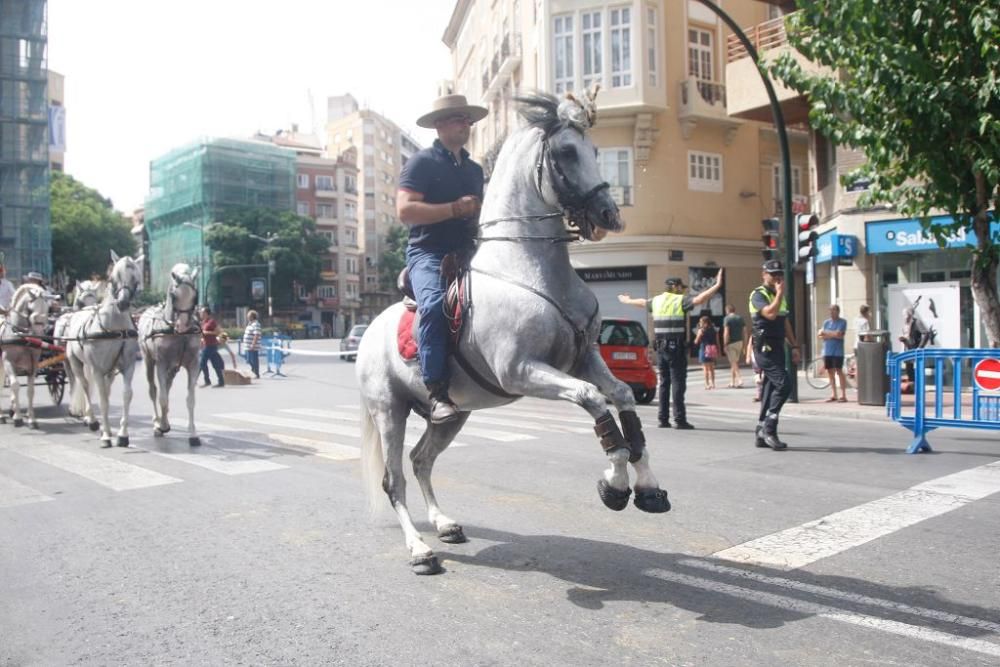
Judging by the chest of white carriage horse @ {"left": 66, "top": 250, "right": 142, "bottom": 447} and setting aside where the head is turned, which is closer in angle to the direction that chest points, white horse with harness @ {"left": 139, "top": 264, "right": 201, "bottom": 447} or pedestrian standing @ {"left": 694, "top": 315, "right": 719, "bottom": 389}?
the white horse with harness

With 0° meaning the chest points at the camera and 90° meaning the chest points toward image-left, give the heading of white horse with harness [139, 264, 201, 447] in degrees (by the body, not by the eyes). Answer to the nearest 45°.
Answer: approximately 0°

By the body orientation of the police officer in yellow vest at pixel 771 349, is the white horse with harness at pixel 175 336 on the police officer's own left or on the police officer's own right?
on the police officer's own right

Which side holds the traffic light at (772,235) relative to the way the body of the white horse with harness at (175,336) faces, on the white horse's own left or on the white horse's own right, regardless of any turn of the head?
on the white horse's own left

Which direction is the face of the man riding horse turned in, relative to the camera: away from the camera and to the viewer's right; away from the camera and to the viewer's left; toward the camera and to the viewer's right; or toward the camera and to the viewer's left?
toward the camera and to the viewer's right

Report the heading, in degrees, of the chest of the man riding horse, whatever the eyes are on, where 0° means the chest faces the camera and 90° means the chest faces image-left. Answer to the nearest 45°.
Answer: approximately 315°

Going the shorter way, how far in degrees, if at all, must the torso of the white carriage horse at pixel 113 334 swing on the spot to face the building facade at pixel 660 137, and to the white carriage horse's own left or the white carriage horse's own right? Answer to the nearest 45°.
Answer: approximately 90° to the white carriage horse's own left

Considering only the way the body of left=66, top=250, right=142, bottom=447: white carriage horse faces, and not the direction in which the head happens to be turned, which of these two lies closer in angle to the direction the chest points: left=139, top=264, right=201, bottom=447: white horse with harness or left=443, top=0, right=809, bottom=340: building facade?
the white horse with harness
